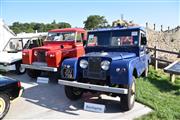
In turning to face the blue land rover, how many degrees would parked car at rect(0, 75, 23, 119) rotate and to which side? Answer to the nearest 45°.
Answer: approximately 180°

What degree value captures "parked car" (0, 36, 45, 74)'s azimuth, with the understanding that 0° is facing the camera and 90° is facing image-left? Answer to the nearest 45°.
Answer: approximately 45°

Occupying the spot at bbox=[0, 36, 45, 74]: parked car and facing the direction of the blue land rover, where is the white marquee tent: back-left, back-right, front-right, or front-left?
back-left

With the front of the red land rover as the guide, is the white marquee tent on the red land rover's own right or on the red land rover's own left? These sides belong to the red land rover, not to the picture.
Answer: on the red land rover's own right

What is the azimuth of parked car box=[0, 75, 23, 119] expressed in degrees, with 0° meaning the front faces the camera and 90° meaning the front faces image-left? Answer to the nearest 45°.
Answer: approximately 90°

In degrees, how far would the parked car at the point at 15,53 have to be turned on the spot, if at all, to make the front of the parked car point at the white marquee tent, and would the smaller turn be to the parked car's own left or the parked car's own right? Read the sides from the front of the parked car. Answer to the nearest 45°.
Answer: approximately 135° to the parked car's own right
